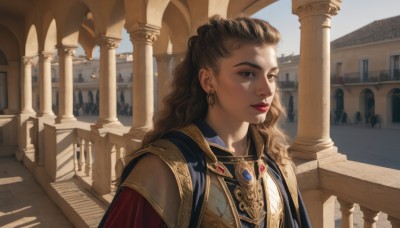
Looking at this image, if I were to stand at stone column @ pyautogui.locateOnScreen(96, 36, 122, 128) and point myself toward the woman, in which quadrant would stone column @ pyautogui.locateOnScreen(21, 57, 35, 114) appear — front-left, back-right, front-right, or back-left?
back-right

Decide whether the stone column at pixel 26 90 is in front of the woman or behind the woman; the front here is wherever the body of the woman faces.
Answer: behind

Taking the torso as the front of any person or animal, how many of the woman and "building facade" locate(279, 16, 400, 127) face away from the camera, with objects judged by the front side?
0

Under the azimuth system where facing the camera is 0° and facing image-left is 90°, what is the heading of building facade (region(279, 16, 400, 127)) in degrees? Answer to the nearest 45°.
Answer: approximately 45°

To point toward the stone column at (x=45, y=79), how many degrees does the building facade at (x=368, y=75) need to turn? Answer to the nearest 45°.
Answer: approximately 45° to its left

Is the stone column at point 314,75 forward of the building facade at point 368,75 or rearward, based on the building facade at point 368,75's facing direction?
forward

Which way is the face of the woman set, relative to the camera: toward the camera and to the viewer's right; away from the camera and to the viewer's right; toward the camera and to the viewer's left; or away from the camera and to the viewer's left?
toward the camera and to the viewer's right

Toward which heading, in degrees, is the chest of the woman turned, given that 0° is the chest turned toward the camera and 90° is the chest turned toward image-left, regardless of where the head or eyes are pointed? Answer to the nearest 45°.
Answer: approximately 315°

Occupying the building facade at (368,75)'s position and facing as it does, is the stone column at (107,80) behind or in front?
in front
